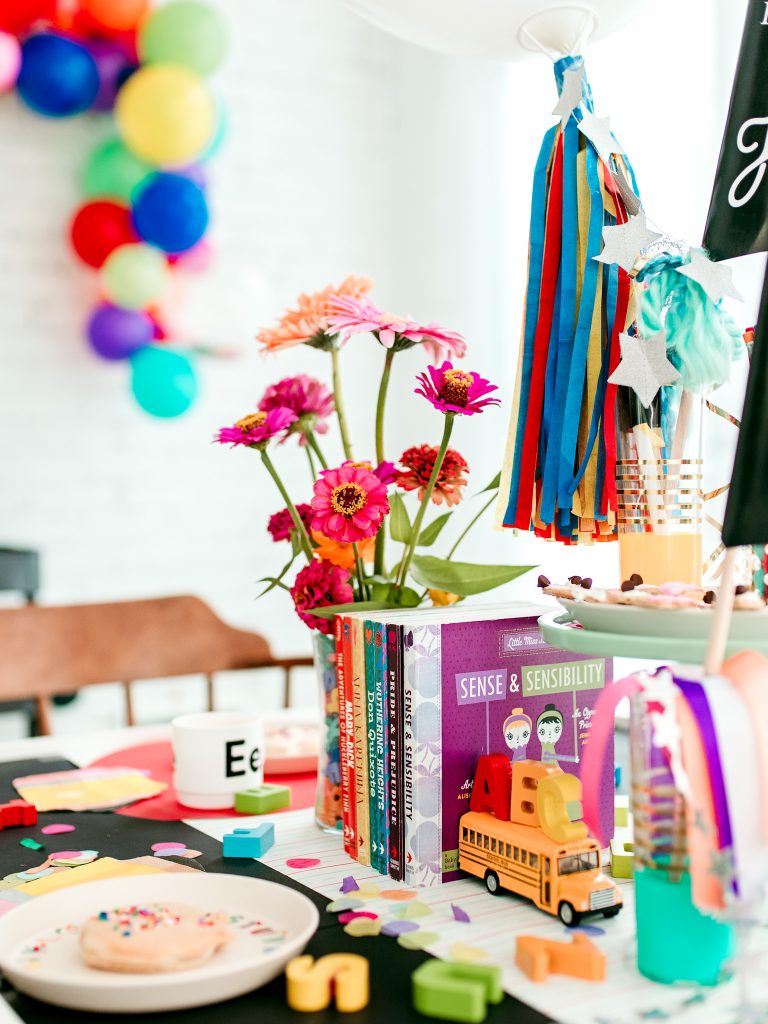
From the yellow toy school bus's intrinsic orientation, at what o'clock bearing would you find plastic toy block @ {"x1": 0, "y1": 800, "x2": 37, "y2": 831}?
The plastic toy block is roughly at 5 o'clock from the yellow toy school bus.

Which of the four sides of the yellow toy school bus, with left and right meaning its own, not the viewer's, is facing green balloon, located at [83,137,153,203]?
back

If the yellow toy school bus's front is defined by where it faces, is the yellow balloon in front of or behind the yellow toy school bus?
behind

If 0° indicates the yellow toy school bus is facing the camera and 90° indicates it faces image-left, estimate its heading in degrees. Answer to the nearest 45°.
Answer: approximately 315°
